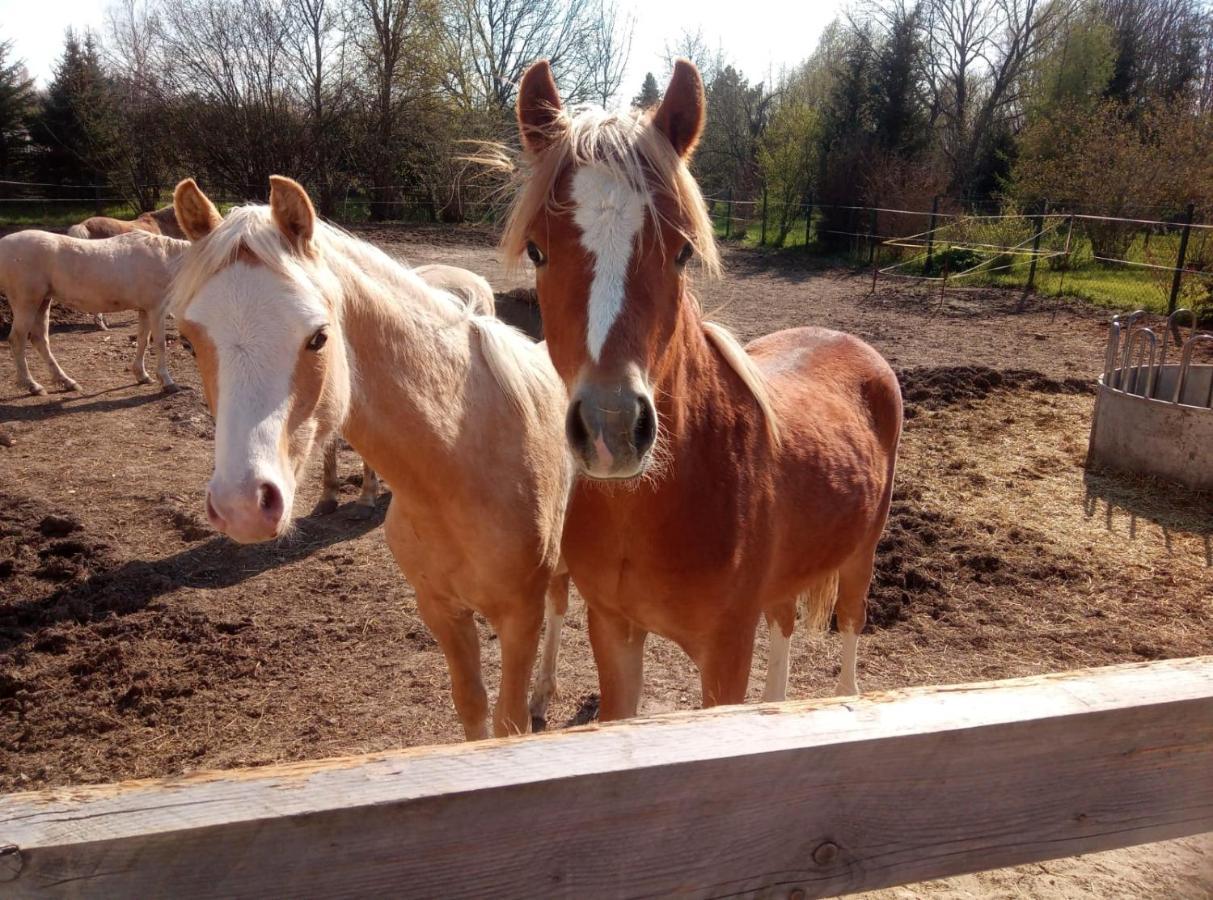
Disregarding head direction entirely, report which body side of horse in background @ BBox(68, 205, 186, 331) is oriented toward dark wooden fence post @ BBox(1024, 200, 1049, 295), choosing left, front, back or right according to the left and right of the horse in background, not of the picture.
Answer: front

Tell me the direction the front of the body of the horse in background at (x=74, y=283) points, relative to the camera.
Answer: to the viewer's right

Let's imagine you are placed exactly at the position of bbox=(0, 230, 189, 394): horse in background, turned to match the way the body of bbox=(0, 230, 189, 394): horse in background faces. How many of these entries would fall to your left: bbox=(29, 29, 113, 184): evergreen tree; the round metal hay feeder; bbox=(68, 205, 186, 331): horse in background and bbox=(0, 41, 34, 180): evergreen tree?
3

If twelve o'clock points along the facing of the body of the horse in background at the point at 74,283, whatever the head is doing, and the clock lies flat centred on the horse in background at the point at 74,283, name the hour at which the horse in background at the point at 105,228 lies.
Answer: the horse in background at the point at 105,228 is roughly at 9 o'clock from the horse in background at the point at 74,283.

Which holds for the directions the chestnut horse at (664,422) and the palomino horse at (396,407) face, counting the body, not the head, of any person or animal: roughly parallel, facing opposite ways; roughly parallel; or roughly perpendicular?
roughly parallel

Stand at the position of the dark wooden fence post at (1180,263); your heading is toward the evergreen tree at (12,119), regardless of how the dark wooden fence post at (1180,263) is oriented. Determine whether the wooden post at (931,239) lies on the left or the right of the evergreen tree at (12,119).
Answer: right

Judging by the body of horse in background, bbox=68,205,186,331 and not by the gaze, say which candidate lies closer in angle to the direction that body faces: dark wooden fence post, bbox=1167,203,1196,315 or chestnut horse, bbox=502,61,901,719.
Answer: the dark wooden fence post

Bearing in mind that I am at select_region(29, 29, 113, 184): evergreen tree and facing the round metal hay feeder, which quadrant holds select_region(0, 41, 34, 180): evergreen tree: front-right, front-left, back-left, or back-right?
back-right

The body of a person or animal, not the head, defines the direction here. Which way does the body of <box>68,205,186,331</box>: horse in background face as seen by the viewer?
to the viewer's right

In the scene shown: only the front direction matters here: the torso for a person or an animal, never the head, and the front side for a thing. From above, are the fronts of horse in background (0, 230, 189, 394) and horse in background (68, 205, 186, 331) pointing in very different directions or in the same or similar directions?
same or similar directions

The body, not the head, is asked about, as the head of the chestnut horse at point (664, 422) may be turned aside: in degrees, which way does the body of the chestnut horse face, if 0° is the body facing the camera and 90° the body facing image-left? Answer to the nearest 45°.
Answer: approximately 45°

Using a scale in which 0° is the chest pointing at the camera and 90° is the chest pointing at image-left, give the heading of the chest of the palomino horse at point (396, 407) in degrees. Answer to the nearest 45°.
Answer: approximately 45°
